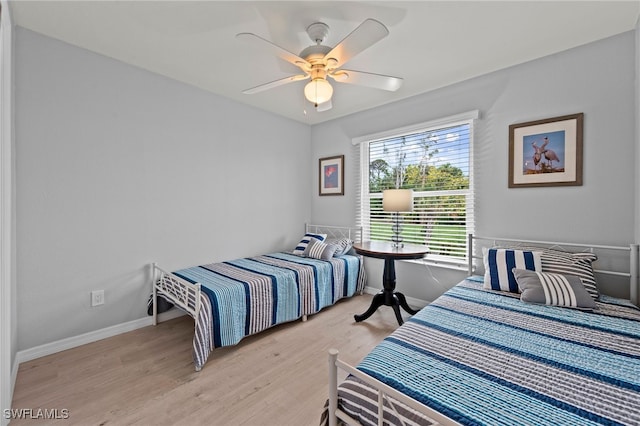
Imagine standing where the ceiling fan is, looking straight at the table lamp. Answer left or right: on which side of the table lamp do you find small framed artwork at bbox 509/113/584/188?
right

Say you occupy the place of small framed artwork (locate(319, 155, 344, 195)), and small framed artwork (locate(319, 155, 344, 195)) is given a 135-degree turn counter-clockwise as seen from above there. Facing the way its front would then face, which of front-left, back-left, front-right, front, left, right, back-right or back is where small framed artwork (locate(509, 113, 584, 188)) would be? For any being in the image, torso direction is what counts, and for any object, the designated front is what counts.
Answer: front-right

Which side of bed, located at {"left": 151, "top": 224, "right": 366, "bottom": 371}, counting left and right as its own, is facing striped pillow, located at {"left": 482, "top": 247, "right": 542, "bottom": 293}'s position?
left

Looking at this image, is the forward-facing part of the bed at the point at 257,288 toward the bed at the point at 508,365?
no

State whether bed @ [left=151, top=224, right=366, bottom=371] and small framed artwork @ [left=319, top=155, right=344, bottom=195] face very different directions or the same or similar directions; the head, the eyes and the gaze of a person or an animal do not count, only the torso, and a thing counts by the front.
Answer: same or similar directions

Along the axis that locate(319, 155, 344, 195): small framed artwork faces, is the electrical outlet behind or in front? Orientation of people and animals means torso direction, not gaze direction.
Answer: in front

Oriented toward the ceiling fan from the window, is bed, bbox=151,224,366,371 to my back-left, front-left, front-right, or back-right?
front-right

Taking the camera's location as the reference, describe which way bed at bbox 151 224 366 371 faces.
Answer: facing the viewer and to the left of the viewer

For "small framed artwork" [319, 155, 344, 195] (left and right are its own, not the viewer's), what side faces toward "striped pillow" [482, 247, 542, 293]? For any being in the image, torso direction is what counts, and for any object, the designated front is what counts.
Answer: left

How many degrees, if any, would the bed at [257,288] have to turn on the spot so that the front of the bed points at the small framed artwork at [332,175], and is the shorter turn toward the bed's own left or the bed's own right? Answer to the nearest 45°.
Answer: approximately 180°

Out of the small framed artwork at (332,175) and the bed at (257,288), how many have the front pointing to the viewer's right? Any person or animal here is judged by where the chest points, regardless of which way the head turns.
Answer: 0

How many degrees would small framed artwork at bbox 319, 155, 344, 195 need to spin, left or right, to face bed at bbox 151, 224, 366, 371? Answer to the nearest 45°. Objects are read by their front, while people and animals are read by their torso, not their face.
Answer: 0° — it already faces it

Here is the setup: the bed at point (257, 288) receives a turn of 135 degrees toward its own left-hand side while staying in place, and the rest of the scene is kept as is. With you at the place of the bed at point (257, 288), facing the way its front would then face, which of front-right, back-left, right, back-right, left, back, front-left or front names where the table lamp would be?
front
